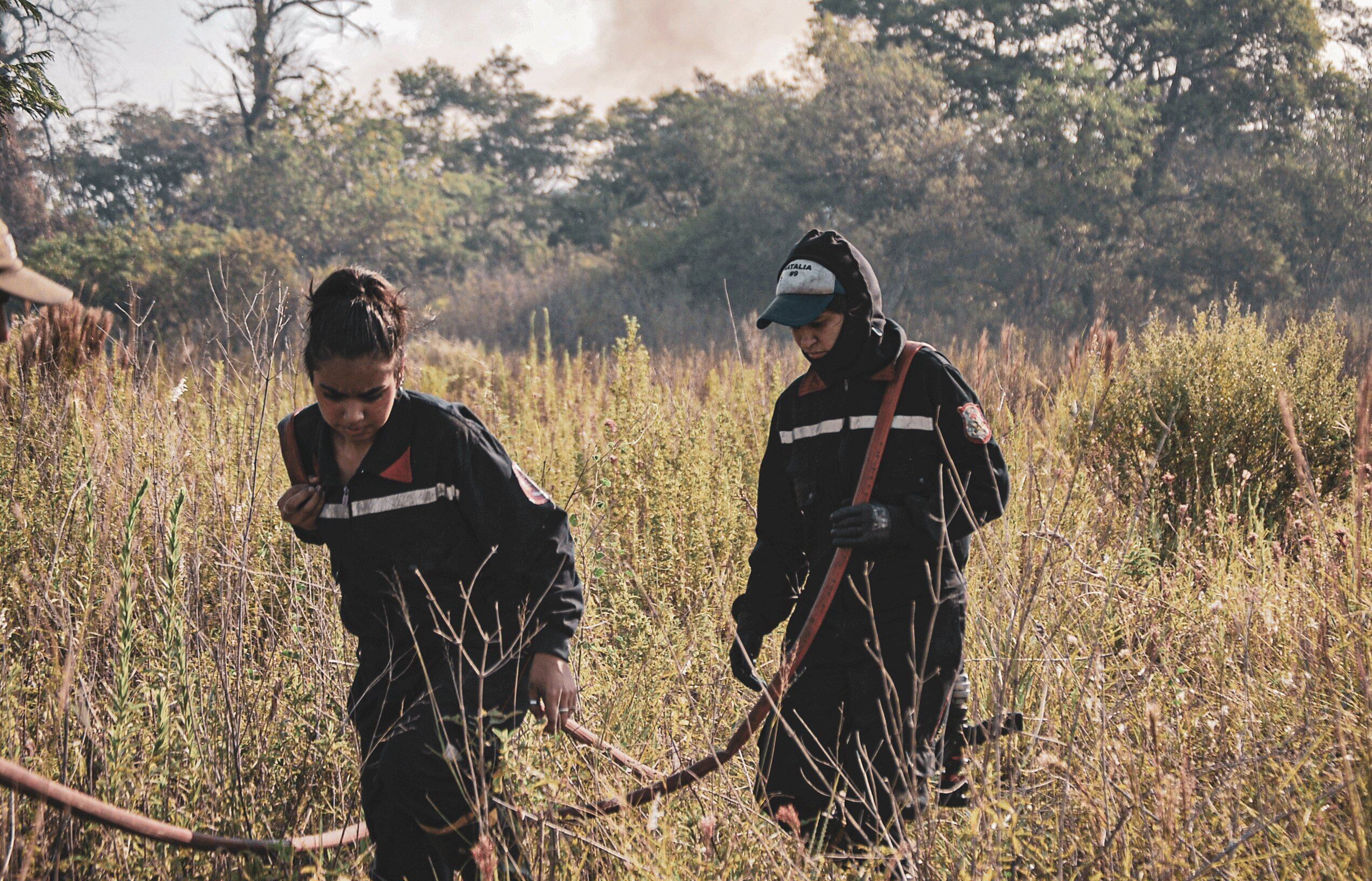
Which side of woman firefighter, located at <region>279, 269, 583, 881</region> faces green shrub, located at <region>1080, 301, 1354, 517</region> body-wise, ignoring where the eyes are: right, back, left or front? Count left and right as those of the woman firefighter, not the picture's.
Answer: back

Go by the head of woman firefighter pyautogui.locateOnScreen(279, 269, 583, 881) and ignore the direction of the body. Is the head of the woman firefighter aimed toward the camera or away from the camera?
toward the camera

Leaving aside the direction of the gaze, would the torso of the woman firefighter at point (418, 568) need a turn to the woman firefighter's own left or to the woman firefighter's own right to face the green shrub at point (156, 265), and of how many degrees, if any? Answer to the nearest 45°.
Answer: approximately 135° to the woman firefighter's own right

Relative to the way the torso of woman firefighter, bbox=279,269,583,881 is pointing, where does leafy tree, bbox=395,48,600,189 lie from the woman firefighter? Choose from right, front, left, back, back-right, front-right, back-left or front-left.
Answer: back-right

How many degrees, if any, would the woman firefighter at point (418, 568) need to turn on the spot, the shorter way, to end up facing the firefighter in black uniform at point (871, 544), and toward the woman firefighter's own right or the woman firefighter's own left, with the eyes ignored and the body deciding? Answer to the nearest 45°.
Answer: approximately 135° to the woman firefighter's own left

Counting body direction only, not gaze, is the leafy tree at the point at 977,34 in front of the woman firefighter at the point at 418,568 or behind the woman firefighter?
behind

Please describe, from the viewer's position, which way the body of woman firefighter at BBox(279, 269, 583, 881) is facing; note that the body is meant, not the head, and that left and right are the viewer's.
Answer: facing the viewer and to the left of the viewer

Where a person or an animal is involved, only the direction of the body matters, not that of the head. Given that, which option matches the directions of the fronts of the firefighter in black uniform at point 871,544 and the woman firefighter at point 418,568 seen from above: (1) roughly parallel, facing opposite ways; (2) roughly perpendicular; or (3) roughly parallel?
roughly parallel

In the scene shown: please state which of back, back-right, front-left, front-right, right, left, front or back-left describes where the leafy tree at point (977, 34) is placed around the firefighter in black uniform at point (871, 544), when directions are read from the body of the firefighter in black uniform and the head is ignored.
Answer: back-right

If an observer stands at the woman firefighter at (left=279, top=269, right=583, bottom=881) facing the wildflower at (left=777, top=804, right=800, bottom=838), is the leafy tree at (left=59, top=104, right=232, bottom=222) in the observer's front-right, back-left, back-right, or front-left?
back-left

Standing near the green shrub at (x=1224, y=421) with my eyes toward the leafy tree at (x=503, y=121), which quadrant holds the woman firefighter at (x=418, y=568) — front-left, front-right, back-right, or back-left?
back-left

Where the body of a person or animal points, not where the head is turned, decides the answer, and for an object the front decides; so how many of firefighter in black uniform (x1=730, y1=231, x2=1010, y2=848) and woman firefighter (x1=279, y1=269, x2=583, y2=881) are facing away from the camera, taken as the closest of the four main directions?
0

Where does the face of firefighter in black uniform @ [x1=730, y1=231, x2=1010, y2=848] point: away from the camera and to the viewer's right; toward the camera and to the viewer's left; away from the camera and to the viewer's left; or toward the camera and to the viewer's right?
toward the camera and to the viewer's left

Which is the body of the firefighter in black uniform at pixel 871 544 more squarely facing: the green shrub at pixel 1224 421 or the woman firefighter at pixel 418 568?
the woman firefighter

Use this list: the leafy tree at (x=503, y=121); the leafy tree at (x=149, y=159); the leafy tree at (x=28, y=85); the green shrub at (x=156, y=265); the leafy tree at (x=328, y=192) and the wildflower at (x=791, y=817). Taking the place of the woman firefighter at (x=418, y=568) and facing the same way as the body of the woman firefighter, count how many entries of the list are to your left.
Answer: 1
